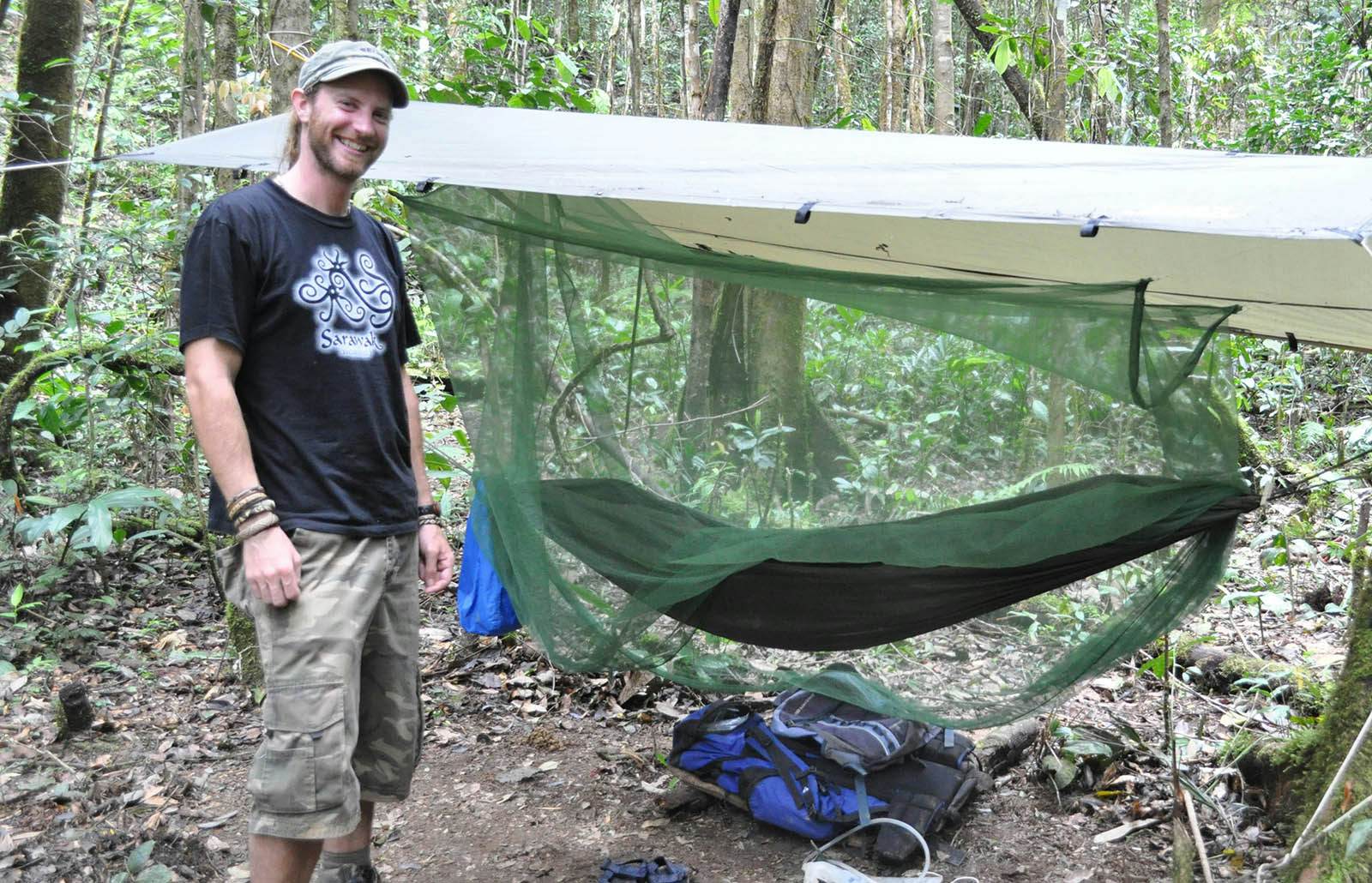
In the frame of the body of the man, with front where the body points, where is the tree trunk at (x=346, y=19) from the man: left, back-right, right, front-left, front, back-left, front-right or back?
back-left

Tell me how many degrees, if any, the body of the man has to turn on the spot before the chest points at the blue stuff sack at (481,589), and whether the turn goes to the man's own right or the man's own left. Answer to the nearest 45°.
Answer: approximately 90° to the man's own left

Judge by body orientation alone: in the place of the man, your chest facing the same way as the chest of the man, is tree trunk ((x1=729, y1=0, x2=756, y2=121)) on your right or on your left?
on your left

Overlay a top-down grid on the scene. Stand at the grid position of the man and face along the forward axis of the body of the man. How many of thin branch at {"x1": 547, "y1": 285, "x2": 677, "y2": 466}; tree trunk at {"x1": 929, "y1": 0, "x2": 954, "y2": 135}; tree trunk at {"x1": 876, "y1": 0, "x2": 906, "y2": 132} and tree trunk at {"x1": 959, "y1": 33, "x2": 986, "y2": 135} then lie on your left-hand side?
4

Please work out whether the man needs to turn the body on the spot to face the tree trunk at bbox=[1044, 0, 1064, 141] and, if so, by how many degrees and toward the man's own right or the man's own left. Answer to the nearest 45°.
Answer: approximately 90° to the man's own left

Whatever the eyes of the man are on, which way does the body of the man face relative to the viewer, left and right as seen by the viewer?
facing the viewer and to the right of the viewer

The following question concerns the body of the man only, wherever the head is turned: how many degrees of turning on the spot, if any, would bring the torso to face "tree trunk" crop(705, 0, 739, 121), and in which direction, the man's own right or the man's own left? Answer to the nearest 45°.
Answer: approximately 90° to the man's own left

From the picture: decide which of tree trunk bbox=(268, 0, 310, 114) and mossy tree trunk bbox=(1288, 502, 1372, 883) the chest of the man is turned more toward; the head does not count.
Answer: the mossy tree trunk

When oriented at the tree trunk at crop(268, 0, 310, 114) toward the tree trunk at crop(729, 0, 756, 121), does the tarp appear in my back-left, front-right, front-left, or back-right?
front-right

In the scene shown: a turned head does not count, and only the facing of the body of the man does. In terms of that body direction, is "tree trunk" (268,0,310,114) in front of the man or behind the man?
behind
